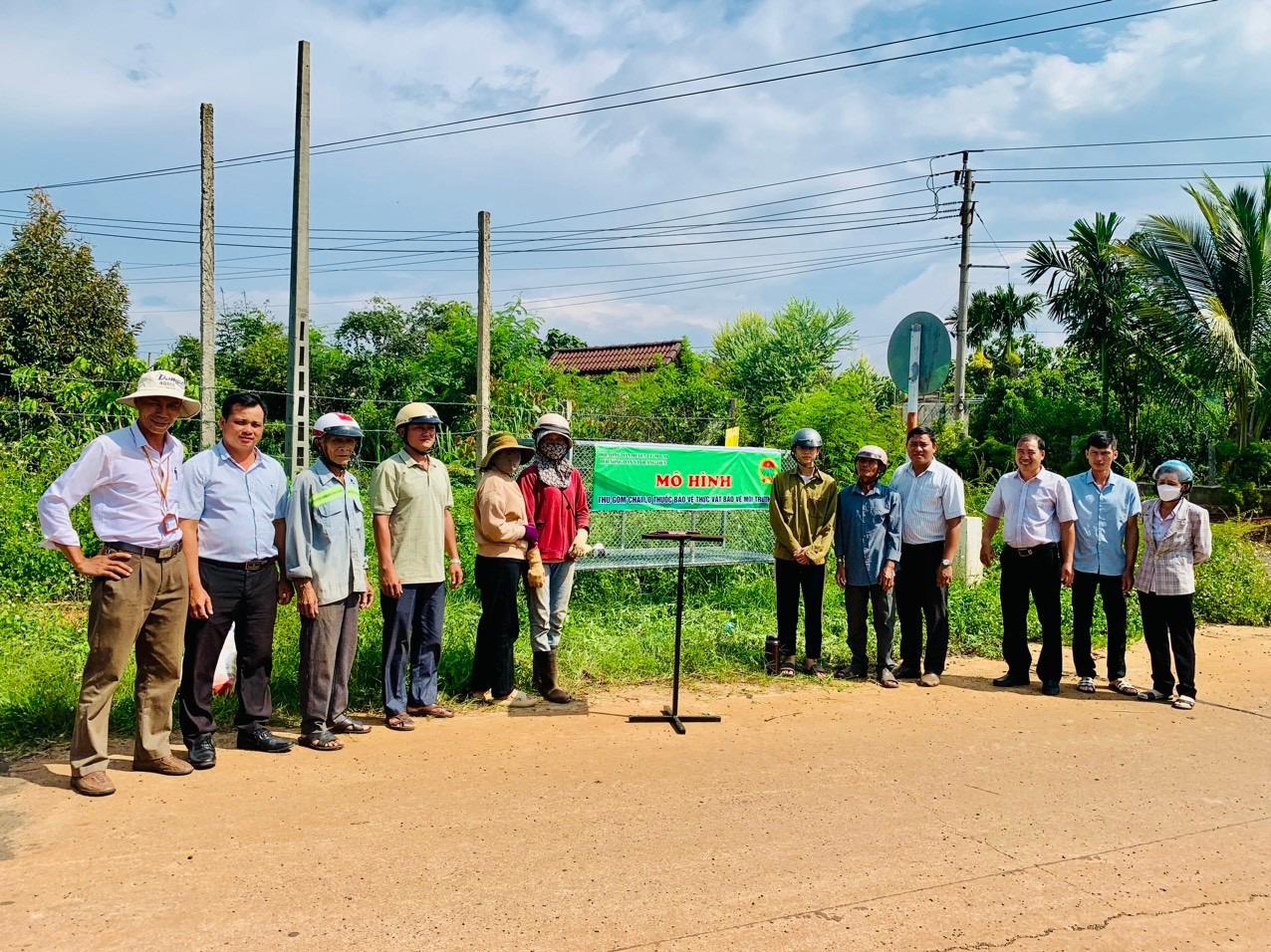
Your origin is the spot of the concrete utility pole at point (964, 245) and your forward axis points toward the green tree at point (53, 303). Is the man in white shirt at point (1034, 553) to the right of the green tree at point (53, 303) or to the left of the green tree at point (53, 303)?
left

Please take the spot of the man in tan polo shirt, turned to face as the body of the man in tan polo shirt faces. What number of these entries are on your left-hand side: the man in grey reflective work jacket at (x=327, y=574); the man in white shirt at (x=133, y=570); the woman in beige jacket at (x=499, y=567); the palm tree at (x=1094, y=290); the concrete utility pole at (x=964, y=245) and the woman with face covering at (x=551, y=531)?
4

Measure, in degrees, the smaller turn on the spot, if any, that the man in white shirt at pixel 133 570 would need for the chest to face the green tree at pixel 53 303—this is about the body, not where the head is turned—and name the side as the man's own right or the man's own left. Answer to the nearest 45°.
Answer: approximately 135° to the man's own left

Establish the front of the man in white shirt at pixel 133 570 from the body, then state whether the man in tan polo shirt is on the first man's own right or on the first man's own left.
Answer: on the first man's own left

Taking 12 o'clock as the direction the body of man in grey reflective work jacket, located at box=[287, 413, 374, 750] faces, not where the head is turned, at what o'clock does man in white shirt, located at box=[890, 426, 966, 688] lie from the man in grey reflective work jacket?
The man in white shirt is roughly at 10 o'clock from the man in grey reflective work jacket.

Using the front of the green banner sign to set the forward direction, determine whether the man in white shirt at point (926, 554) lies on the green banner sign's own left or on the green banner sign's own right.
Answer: on the green banner sign's own left

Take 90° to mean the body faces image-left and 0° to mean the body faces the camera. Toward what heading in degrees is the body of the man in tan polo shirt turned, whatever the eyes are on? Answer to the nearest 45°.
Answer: approximately 315°

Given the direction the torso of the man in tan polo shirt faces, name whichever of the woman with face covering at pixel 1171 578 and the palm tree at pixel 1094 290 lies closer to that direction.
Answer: the woman with face covering
